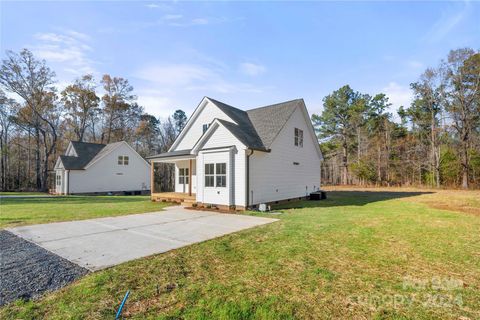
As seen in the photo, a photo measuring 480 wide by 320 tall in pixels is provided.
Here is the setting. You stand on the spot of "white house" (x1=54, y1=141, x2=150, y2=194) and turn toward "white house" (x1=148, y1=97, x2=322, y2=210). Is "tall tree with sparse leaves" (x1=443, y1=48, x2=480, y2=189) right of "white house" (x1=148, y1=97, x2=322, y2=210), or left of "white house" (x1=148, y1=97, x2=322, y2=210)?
left

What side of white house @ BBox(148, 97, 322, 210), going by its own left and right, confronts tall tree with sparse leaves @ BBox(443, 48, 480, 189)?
back

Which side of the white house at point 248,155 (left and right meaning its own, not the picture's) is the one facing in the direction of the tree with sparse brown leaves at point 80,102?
right

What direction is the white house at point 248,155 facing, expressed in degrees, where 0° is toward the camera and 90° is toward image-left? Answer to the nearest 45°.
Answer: approximately 45°

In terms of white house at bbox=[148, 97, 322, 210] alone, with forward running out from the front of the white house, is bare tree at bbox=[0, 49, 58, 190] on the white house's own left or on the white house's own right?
on the white house's own right

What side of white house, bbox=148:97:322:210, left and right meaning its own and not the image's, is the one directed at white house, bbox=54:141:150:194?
right
